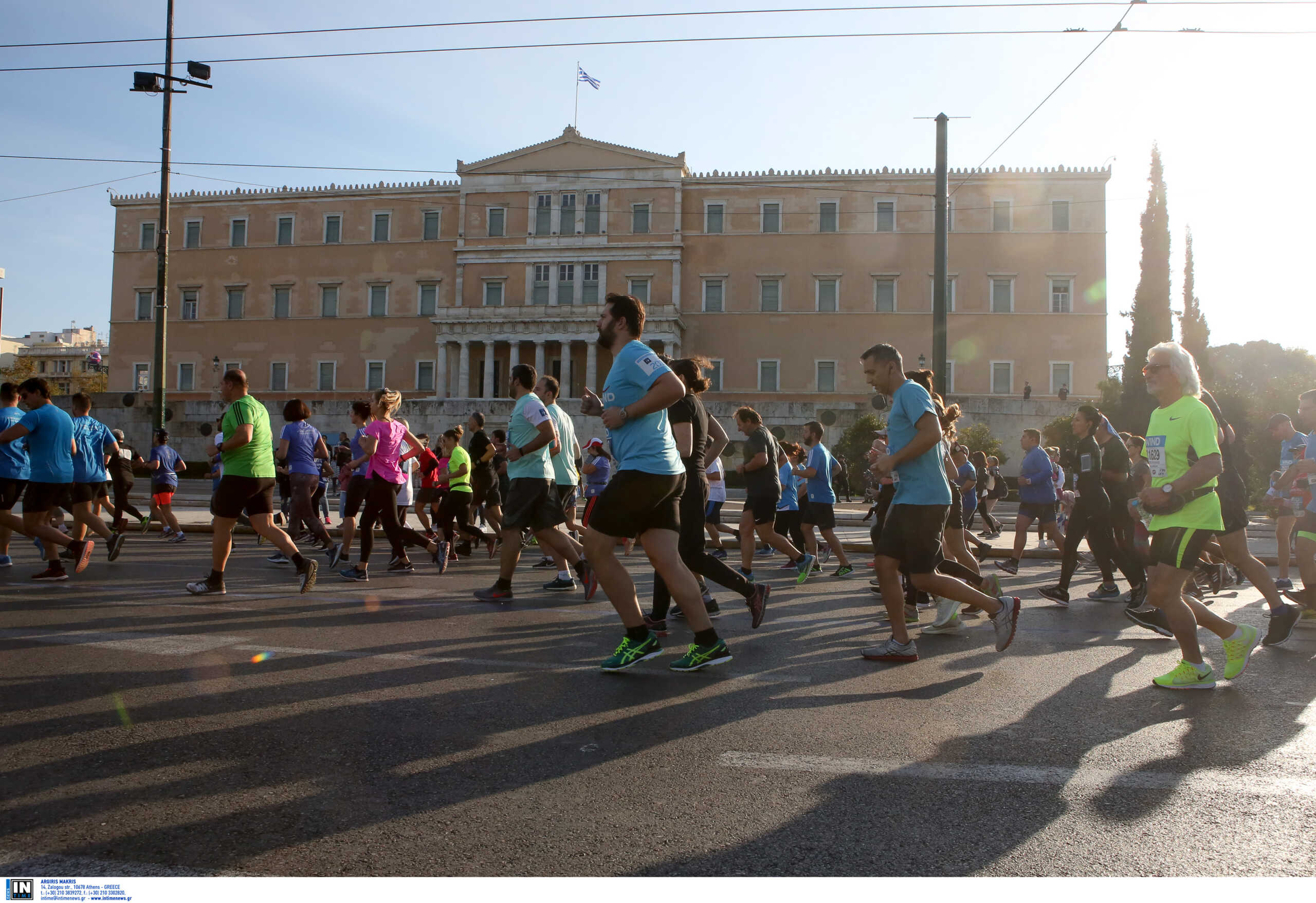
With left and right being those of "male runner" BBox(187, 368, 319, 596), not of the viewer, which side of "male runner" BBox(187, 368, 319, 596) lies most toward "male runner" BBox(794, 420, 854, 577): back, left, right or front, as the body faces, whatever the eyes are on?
back

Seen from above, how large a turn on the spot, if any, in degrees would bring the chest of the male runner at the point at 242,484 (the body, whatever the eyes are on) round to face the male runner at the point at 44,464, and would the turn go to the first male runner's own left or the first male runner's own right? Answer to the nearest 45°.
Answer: approximately 45° to the first male runner's own right

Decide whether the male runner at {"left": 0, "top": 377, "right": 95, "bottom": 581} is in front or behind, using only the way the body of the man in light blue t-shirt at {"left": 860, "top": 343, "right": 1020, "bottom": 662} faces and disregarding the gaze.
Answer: in front

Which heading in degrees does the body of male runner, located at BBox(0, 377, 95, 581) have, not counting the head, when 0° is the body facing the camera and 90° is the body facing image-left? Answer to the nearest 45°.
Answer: approximately 135°

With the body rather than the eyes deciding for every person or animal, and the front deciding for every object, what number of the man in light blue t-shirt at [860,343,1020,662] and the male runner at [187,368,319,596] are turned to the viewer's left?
2

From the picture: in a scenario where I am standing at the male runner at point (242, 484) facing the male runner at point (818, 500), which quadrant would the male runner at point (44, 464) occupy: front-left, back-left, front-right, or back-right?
back-left

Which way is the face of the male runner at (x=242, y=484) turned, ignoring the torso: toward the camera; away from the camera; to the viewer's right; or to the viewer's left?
to the viewer's left

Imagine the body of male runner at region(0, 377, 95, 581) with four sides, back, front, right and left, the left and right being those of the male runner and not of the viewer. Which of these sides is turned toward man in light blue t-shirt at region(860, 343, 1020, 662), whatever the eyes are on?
back

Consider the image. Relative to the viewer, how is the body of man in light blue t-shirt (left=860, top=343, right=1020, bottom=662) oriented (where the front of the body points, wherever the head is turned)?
to the viewer's left
